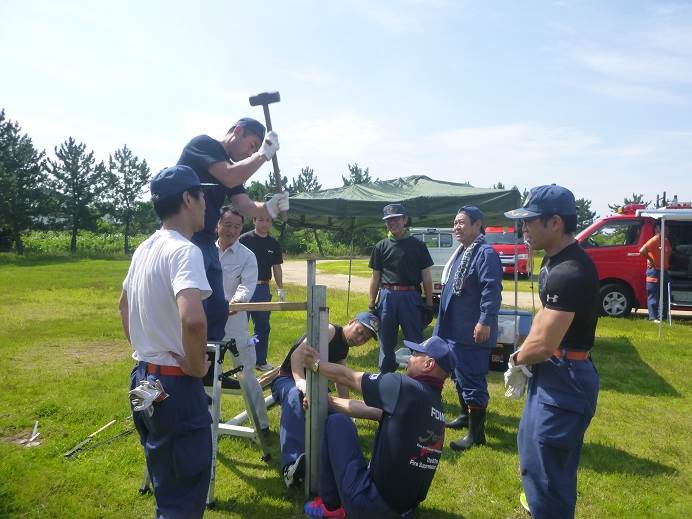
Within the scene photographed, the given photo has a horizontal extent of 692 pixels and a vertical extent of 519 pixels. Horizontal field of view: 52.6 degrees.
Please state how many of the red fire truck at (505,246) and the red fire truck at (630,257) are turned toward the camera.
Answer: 1

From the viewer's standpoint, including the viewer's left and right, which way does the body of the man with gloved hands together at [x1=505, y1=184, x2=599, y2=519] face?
facing to the left of the viewer

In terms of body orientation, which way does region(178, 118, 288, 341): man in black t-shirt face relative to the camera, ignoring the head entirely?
to the viewer's right

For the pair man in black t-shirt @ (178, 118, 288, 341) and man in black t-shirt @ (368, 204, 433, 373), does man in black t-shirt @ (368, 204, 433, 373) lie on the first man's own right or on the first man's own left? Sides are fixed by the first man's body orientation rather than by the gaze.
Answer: on the first man's own left

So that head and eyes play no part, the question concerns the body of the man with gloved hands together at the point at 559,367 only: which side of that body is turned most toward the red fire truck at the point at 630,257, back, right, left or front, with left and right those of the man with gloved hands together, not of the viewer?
right

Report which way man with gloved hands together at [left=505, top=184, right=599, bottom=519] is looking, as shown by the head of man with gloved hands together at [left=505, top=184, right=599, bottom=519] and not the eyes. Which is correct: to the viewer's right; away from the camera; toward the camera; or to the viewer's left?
to the viewer's left

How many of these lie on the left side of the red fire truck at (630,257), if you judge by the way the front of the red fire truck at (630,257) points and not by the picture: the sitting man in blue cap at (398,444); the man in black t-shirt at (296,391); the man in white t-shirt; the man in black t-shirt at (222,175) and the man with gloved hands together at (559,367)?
5

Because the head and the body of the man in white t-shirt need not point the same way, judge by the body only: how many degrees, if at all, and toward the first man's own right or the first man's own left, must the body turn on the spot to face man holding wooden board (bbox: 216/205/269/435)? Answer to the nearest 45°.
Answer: approximately 45° to the first man's own left

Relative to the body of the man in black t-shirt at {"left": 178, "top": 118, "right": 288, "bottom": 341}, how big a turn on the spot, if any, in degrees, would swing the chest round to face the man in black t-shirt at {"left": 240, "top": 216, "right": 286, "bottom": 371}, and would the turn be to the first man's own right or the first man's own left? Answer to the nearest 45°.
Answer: approximately 90° to the first man's own left

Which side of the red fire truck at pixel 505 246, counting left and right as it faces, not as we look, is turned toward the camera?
front

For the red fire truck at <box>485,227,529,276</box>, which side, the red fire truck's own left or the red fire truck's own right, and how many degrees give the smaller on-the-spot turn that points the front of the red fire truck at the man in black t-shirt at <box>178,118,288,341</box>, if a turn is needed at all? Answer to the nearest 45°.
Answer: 0° — it already faces them

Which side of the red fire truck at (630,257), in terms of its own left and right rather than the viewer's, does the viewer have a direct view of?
left

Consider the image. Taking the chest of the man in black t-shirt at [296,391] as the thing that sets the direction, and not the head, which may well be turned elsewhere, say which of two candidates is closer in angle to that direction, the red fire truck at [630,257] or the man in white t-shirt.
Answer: the man in white t-shirt

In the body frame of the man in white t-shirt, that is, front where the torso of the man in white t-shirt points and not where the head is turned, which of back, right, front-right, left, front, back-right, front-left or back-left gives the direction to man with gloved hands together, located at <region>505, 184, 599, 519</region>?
front-right

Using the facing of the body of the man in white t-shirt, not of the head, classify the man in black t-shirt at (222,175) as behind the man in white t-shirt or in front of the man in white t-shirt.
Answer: in front

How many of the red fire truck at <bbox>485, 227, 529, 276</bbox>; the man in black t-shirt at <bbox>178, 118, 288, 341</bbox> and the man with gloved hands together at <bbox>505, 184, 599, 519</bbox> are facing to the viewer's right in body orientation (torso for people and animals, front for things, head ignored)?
1
